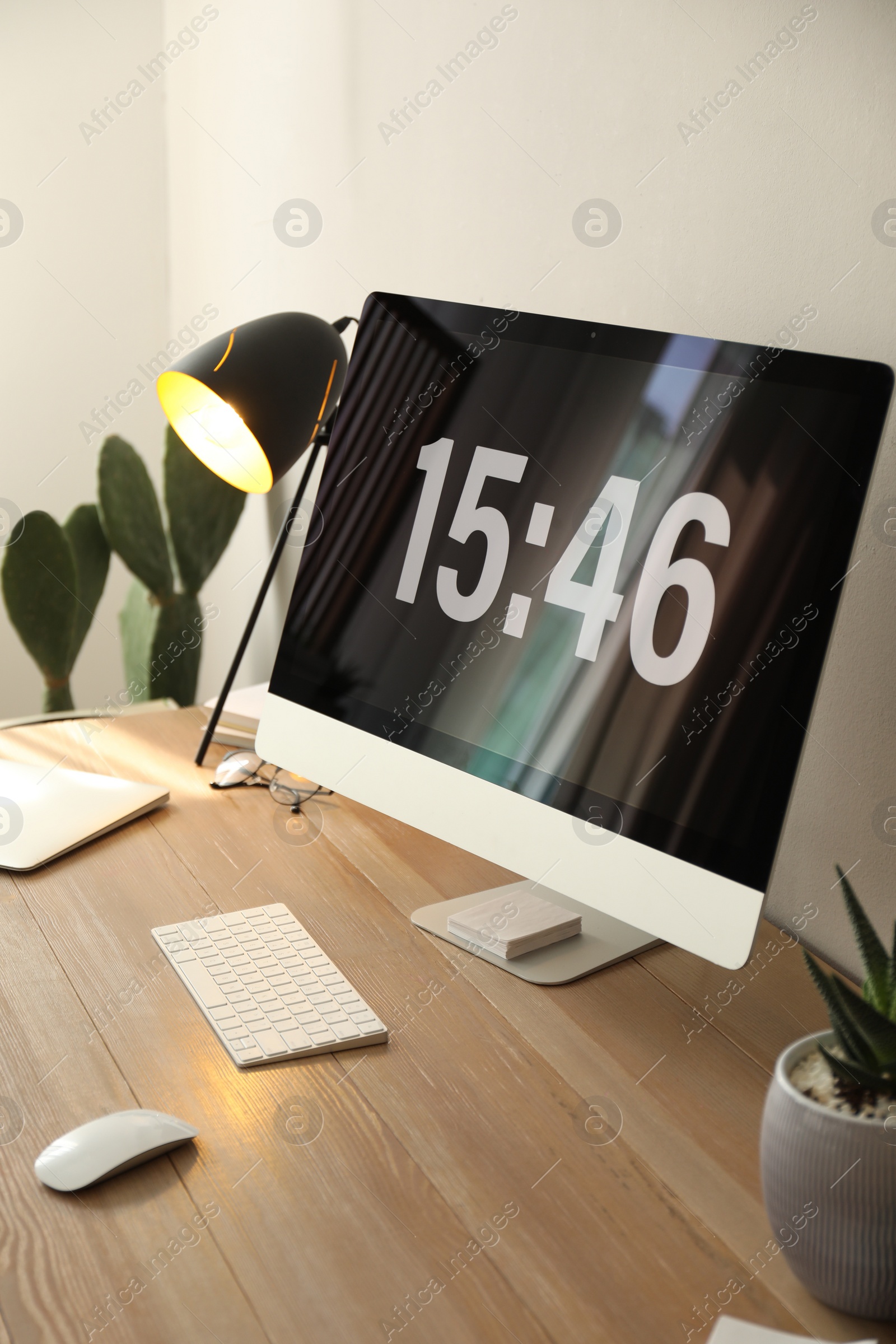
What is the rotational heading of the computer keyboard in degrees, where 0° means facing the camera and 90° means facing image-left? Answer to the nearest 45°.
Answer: approximately 45°

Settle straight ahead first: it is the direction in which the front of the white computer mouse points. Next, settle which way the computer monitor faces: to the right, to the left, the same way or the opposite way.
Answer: the opposite way

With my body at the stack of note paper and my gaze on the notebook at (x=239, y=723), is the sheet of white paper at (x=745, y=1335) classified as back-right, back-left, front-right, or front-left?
back-left

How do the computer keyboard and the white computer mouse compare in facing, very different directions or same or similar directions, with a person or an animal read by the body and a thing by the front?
very different directions

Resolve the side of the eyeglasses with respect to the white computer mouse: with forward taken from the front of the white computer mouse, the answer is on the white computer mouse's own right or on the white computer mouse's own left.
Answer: on the white computer mouse's own left

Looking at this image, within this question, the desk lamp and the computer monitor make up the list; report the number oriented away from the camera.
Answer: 0

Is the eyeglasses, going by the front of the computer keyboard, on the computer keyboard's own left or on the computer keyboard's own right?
on the computer keyboard's own right

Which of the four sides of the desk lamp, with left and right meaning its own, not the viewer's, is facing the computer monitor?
left

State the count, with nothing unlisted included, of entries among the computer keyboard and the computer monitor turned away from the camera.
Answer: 0

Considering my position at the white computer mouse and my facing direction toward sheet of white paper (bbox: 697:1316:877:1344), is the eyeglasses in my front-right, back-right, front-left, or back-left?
back-left

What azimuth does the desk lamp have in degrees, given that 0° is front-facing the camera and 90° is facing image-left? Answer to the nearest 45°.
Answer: approximately 45°
